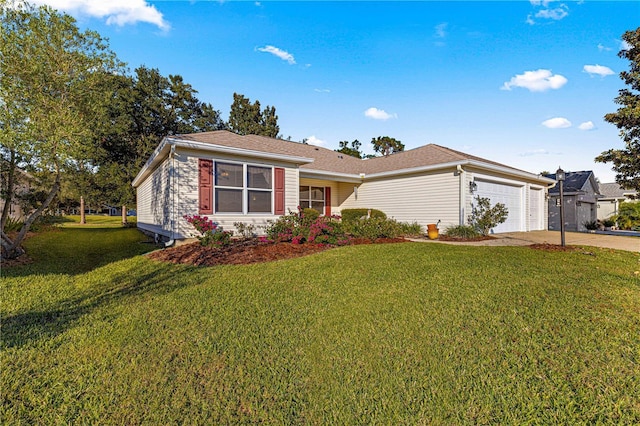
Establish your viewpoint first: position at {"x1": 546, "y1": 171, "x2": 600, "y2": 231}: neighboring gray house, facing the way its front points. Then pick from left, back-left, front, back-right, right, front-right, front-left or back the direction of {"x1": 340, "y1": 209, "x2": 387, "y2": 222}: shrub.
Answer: right

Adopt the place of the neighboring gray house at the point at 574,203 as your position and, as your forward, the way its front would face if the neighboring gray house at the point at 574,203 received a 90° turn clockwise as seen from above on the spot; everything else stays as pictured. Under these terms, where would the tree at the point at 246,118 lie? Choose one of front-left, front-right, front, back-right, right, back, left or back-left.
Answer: front-right

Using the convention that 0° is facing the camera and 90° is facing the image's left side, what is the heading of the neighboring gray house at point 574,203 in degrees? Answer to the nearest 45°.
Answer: approximately 315°

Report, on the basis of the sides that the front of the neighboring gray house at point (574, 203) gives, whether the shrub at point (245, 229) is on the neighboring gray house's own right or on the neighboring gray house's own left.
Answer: on the neighboring gray house's own right

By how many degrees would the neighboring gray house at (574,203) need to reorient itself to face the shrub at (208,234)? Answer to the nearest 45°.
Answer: approximately 45° to its right
